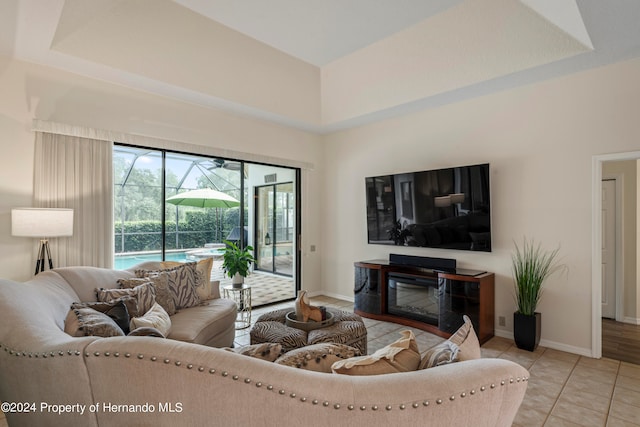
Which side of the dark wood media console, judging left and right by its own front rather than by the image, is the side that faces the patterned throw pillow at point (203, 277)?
front

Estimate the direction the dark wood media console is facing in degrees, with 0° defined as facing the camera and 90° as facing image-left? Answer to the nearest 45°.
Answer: approximately 45°

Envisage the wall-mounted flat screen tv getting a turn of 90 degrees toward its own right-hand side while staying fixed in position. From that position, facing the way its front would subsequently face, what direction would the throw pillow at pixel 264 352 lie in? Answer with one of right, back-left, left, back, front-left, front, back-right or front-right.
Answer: back-left

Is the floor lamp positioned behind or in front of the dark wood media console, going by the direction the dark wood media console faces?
in front

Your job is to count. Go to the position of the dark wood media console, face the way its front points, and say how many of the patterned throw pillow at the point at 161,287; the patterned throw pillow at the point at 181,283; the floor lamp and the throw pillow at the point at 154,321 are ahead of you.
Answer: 4

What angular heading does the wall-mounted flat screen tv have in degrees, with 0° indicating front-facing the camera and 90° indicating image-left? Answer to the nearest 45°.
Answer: approximately 45°

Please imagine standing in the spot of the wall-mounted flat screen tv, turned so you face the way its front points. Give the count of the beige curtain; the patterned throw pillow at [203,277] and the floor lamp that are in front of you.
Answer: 3

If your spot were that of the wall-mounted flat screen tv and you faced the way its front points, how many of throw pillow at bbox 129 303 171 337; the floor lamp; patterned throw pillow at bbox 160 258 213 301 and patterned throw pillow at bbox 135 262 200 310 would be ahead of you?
4

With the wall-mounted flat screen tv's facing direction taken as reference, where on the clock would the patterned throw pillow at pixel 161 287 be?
The patterned throw pillow is roughly at 12 o'clock from the wall-mounted flat screen tv.

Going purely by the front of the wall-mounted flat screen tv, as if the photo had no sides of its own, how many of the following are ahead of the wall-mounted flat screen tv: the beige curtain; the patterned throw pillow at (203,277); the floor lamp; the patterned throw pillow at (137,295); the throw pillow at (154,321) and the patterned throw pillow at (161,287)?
6

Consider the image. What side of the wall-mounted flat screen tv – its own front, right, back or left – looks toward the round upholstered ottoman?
front

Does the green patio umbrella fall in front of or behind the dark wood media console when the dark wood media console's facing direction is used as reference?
in front

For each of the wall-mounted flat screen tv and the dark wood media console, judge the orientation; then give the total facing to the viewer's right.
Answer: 0

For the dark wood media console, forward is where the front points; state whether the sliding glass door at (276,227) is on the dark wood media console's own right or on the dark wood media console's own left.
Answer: on the dark wood media console's own right
